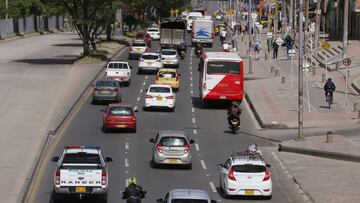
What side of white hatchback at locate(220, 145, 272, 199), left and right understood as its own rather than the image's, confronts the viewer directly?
back

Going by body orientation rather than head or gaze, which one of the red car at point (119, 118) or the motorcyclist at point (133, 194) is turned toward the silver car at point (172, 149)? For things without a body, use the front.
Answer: the motorcyclist

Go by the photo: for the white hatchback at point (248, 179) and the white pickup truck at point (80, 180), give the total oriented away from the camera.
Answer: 2

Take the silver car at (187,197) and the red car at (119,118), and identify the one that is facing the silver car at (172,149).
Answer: the silver car at (187,197)

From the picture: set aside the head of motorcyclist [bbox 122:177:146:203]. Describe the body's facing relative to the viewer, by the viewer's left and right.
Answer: facing away from the viewer

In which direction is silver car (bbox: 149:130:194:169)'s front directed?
away from the camera

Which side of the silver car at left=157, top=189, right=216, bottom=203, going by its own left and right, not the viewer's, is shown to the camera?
back

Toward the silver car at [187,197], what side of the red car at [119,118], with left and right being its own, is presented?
back

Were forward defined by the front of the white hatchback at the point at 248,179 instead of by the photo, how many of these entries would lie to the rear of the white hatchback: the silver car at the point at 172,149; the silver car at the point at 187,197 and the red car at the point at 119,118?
1

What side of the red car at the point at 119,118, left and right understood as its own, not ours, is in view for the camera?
back

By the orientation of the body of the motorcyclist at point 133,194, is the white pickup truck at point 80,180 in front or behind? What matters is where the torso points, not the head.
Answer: in front

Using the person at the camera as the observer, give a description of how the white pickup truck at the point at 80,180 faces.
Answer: facing away from the viewer
